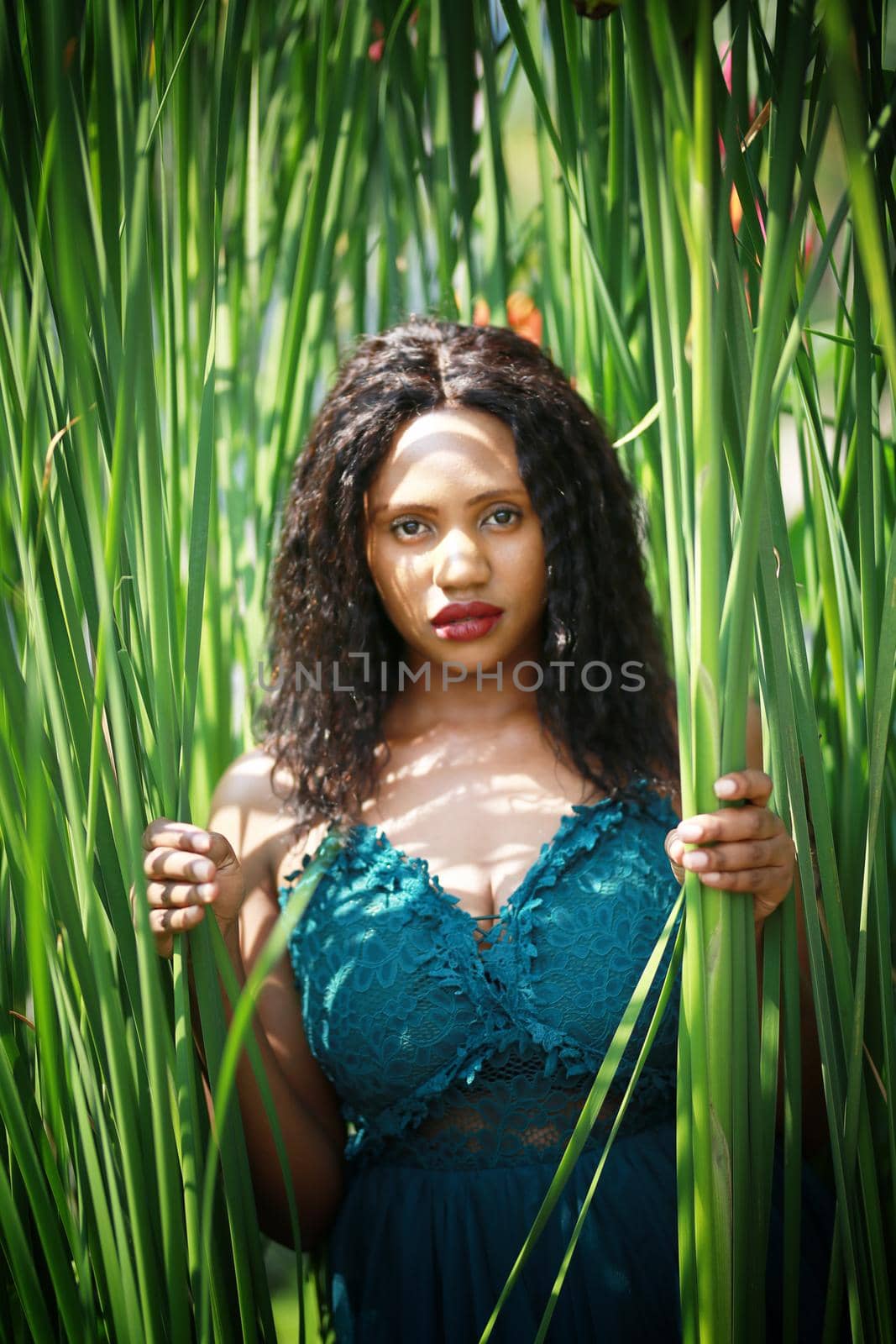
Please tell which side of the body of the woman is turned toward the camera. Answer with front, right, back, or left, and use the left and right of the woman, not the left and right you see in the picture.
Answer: front

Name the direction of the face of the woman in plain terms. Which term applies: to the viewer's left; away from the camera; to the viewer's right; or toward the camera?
toward the camera
